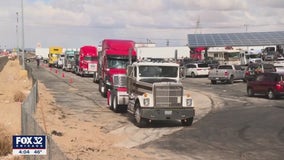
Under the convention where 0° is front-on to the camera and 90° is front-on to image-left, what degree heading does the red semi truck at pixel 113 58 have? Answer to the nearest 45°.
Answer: approximately 315°

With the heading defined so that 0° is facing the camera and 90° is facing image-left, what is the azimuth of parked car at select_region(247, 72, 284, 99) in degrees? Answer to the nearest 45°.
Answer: approximately 135°

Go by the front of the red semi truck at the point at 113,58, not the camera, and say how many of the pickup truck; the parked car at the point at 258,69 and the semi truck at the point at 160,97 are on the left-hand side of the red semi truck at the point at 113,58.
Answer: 2

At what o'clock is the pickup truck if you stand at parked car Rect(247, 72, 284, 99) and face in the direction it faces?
The pickup truck is roughly at 1 o'clock from the parked car.
